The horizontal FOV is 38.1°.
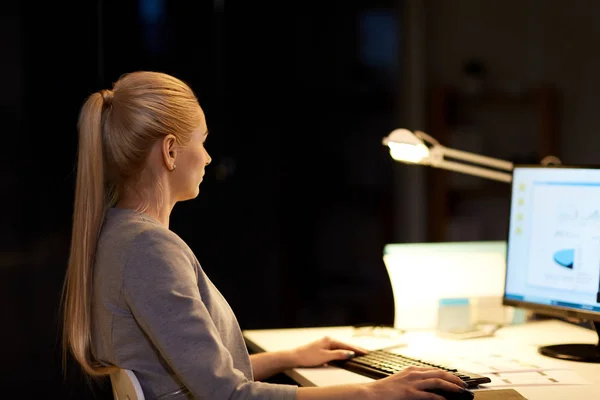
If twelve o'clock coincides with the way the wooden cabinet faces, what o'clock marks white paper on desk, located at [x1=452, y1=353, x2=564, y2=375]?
The white paper on desk is roughly at 12 o'clock from the wooden cabinet.

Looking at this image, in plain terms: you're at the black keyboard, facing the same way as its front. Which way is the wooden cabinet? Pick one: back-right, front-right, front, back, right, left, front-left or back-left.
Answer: back-right

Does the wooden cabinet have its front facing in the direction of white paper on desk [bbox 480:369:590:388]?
yes

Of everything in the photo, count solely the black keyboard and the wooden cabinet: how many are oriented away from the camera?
0

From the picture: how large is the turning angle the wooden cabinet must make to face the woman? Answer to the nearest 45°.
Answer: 0° — it already faces them

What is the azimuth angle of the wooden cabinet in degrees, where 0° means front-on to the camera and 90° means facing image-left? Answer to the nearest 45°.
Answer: approximately 0°

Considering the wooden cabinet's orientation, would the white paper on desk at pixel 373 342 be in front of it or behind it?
in front

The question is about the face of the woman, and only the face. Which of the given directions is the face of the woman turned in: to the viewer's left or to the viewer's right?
to the viewer's right

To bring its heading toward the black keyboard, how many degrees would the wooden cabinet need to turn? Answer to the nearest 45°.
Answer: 0° — it already faces it

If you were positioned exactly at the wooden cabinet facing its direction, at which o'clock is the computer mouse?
The computer mouse is roughly at 12 o'clock from the wooden cabinet.

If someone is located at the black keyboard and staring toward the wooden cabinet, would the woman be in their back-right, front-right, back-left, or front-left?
back-left
